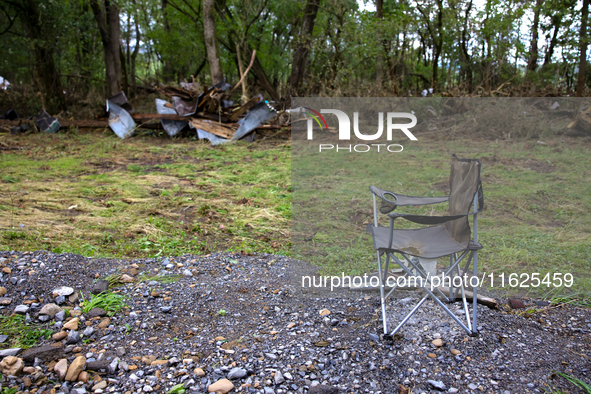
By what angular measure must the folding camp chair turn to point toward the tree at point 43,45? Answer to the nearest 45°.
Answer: approximately 45° to its right

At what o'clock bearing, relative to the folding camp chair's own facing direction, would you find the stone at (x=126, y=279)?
The stone is roughly at 12 o'clock from the folding camp chair.

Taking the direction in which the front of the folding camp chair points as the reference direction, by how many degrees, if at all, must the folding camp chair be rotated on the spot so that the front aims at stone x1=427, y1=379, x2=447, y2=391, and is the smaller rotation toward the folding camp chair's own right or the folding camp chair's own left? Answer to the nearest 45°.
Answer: approximately 90° to the folding camp chair's own left

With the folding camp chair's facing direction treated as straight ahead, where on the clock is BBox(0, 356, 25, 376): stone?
The stone is roughly at 11 o'clock from the folding camp chair.

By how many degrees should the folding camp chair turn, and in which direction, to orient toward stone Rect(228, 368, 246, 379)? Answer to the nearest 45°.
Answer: approximately 45° to its left

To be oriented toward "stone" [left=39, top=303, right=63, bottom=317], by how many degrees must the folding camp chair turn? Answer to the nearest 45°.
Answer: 0° — it already faces it

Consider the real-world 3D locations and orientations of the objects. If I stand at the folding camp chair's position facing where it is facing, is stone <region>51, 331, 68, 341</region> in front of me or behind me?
in front

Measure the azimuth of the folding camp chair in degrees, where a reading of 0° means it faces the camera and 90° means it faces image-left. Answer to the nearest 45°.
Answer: approximately 90°

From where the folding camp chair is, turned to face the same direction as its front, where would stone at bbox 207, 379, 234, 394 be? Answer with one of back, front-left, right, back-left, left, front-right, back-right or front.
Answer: front-left

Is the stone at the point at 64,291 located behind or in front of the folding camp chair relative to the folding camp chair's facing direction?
in front

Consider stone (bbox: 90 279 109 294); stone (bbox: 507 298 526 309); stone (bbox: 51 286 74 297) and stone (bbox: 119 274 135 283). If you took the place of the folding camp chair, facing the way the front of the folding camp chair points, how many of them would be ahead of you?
3

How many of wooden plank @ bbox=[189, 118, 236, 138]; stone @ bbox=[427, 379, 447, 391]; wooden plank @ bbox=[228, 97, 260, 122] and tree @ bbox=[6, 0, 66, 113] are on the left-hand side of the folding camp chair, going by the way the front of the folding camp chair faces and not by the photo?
1

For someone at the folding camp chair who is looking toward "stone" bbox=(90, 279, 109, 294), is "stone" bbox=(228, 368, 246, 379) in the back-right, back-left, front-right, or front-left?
front-left

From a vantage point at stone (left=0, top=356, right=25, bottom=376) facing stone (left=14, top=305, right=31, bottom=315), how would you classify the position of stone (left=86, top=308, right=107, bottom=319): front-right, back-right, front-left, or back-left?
front-right

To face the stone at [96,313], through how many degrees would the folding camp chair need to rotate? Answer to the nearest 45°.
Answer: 0° — it already faces it

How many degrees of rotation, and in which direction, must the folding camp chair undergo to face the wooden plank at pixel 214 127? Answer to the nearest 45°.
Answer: approximately 45° to its right

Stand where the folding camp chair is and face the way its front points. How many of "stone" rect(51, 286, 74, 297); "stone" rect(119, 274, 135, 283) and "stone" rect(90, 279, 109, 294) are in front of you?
3

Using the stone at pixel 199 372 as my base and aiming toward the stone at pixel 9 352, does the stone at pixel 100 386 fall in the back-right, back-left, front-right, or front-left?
front-left

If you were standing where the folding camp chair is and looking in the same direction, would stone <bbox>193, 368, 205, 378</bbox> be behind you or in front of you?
in front

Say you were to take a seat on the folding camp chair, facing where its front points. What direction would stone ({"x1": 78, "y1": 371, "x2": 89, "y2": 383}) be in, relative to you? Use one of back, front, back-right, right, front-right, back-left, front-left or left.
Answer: front-left
